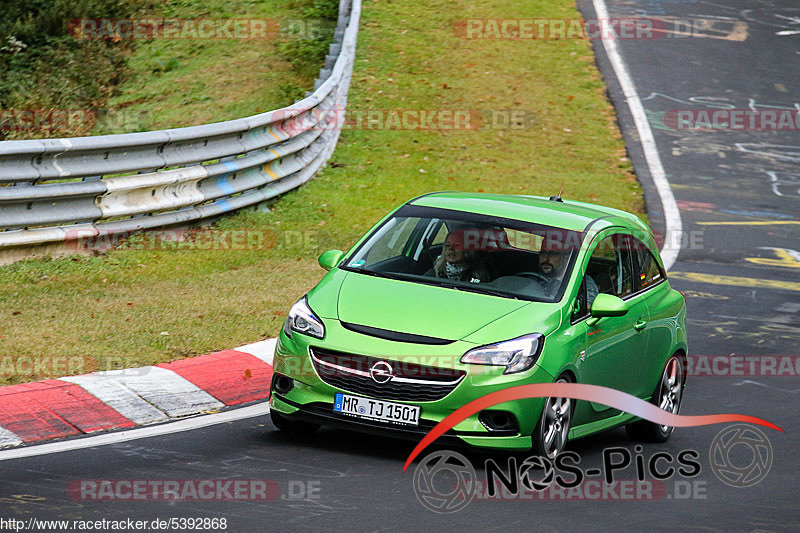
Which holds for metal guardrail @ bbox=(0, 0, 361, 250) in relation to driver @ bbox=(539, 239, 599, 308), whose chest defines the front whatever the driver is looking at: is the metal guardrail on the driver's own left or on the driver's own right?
on the driver's own right

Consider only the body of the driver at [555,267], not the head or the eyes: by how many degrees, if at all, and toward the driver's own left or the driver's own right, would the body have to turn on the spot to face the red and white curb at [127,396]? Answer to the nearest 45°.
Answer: approximately 45° to the driver's own right

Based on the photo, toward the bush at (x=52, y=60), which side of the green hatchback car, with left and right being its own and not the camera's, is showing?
right

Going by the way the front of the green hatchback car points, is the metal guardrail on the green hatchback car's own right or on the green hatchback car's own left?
on the green hatchback car's own right

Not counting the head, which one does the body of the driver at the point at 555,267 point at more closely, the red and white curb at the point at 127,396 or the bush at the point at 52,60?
the red and white curb

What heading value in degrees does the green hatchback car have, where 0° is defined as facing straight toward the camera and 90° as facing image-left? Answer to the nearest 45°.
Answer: approximately 45°

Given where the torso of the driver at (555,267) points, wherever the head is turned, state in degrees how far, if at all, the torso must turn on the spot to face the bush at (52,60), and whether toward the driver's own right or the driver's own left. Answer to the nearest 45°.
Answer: approximately 90° to the driver's own right

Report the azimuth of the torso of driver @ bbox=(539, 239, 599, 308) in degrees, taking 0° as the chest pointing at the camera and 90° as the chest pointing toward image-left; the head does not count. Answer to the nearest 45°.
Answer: approximately 45°
